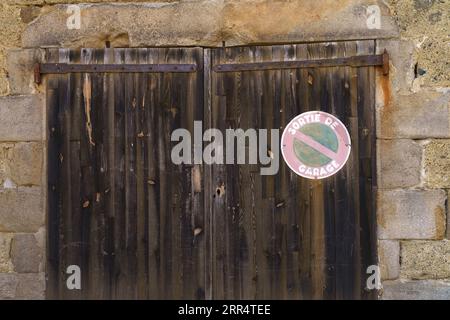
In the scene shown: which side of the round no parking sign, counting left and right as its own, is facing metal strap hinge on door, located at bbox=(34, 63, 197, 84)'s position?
right

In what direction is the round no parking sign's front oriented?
toward the camera
